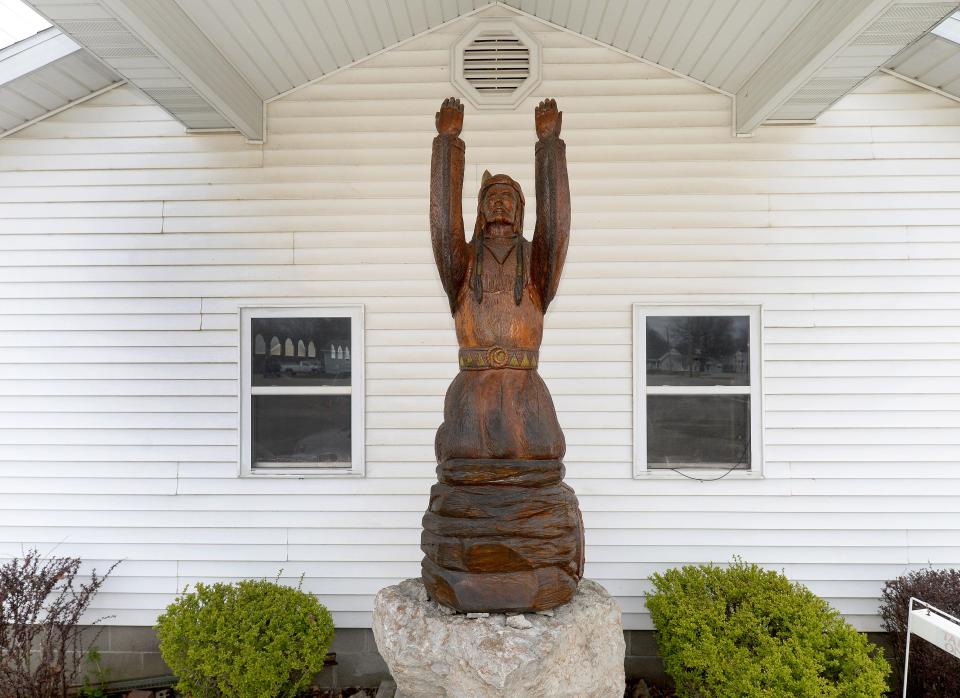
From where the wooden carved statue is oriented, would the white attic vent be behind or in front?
behind

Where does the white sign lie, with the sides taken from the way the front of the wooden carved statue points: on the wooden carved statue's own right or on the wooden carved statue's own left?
on the wooden carved statue's own left

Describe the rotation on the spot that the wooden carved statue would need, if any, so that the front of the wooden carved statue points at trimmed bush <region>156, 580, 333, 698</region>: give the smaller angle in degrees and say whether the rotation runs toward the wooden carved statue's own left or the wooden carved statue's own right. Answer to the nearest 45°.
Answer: approximately 135° to the wooden carved statue's own right

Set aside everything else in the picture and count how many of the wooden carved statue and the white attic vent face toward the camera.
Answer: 2

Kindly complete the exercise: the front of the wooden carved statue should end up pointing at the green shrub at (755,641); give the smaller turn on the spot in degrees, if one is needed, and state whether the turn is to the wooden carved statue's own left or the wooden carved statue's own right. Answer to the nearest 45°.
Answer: approximately 135° to the wooden carved statue's own left

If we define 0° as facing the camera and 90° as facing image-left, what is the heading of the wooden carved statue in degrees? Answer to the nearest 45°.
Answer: approximately 0°

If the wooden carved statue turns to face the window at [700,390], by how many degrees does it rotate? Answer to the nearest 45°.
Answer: approximately 135° to its left

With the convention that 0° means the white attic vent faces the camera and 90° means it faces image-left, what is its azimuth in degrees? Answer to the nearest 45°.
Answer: approximately 0°
